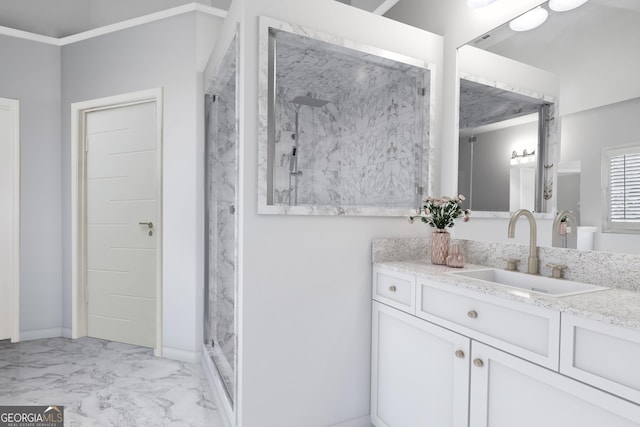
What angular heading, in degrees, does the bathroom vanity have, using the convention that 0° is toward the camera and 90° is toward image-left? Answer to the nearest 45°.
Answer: approximately 45°

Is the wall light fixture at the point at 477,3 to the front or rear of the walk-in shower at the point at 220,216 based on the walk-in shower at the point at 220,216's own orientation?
to the rear

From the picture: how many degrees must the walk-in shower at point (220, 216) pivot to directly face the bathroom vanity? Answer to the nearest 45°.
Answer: approximately 135° to its left

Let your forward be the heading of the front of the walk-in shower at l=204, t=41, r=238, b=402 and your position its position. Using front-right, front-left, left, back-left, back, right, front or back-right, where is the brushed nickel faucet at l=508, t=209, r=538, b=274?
back-left

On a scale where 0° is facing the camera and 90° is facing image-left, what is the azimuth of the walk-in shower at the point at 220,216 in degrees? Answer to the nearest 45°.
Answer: approximately 90°
